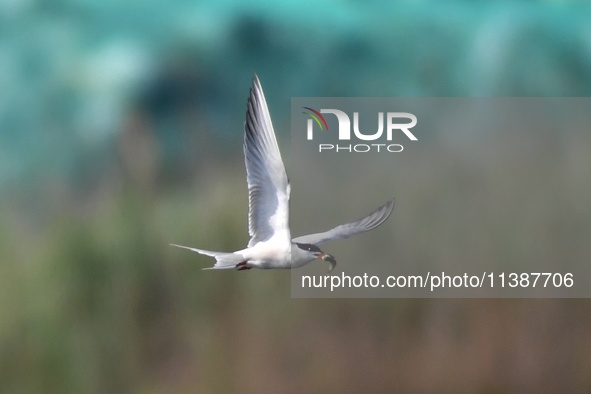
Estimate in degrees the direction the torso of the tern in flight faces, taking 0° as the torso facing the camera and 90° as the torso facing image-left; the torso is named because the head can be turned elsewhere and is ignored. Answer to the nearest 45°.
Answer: approximately 270°
